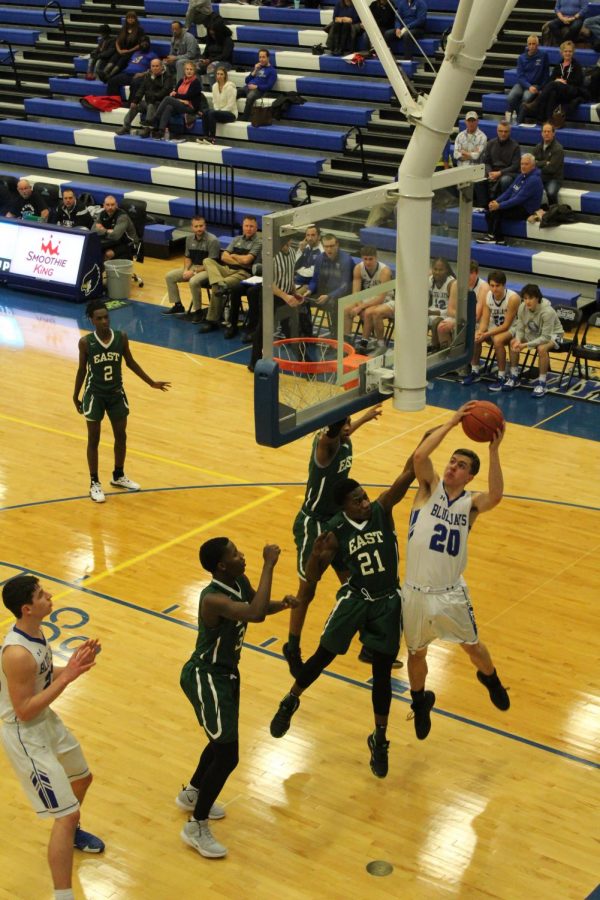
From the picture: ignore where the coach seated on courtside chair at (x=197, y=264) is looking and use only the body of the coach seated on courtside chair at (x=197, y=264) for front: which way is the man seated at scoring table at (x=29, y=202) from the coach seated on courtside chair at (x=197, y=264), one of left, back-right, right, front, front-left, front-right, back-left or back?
right

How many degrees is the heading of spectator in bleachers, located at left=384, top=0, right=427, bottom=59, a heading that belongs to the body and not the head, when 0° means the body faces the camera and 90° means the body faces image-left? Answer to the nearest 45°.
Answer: approximately 45°

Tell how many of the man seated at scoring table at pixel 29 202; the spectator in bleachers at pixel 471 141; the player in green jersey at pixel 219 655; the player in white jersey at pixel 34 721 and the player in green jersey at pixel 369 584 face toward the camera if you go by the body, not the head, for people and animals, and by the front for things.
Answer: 3

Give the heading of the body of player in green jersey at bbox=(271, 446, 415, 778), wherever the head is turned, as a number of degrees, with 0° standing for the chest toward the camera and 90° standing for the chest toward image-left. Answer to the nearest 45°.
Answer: approximately 0°

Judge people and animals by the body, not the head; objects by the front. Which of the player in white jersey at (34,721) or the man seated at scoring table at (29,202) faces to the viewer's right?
the player in white jersey

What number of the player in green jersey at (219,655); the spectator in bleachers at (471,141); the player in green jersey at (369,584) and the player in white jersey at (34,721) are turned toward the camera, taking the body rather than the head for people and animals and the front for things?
2

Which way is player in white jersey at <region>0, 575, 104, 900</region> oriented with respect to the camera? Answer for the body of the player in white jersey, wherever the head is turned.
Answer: to the viewer's right

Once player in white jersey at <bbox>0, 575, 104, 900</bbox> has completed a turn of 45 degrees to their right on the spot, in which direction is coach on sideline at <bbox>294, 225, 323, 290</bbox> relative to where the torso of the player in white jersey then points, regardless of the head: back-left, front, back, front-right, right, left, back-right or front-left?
left

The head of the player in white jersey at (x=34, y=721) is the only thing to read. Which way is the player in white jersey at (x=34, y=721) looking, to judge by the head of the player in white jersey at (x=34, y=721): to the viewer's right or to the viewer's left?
to the viewer's right

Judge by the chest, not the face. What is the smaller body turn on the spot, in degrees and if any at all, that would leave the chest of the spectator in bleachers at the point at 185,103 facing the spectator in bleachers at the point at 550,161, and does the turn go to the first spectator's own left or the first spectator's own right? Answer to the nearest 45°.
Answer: approximately 90° to the first spectator's own left

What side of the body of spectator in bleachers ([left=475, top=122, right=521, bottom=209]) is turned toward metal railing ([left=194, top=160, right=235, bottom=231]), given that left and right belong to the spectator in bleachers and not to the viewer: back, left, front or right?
right

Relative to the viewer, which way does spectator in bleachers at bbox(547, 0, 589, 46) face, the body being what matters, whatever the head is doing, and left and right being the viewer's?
facing the viewer and to the left of the viewer

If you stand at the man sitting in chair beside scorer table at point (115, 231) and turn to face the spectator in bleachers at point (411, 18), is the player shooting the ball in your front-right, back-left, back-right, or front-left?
back-right

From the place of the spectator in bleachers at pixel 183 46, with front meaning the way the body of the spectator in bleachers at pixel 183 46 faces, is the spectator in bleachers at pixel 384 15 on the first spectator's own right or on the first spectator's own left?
on the first spectator's own left

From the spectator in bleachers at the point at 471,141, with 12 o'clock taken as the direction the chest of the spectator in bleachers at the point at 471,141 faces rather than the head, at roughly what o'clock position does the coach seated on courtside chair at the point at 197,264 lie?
the coach seated on courtside chair at the point at 197,264 is roughly at 2 o'clock from the spectator in bleachers at the point at 471,141.
